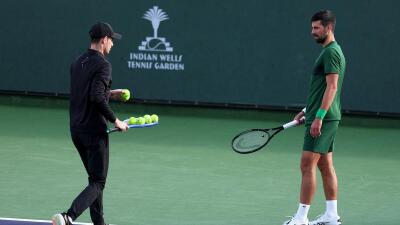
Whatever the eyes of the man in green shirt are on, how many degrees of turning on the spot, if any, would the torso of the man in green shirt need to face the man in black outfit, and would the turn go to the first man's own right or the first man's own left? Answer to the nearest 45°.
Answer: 0° — they already face them

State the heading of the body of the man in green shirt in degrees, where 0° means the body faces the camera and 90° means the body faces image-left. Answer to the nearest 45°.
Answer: approximately 90°

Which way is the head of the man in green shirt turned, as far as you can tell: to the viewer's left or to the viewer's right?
to the viewer's left
